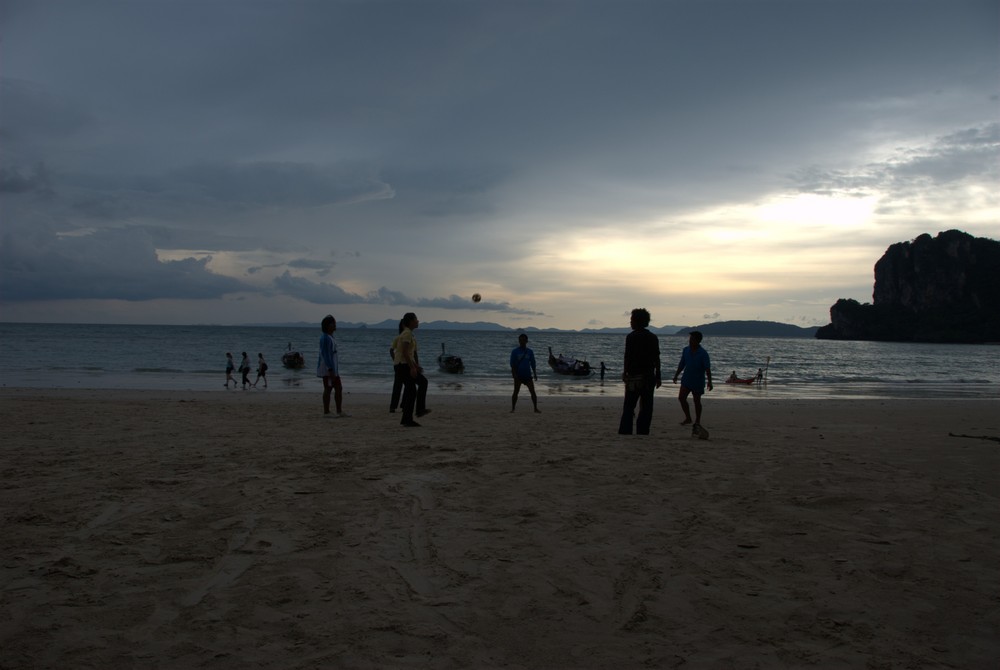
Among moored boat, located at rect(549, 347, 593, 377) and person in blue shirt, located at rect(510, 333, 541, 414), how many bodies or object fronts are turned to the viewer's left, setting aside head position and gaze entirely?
1

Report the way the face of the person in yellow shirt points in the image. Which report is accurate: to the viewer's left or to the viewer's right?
to the viewer's right

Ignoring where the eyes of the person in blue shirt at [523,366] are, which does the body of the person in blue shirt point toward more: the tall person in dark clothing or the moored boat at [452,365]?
the tall person in dark clothing

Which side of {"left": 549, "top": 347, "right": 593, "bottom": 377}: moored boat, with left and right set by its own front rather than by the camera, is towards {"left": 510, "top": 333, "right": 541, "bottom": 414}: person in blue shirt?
left

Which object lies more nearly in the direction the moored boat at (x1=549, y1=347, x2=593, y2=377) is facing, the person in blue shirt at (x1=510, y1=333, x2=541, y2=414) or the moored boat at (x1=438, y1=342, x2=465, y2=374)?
the moored boat

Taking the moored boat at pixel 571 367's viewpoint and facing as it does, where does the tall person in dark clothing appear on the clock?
The tall person in dark clothing is roughly at 9 o'clock from the moored boat.

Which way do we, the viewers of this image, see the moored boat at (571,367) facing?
facing to the left of the viewer

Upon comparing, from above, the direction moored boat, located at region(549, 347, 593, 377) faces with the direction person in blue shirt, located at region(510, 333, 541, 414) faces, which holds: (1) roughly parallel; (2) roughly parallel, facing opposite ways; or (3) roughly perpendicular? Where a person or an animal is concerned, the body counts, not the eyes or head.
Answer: roughly perpendicular

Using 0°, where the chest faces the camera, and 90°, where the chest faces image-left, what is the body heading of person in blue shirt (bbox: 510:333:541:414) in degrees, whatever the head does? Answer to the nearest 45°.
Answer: approximately 0°

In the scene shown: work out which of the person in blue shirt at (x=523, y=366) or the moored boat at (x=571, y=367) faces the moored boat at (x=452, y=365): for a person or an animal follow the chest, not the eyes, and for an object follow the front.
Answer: the moored boat at (x=571, y=367)

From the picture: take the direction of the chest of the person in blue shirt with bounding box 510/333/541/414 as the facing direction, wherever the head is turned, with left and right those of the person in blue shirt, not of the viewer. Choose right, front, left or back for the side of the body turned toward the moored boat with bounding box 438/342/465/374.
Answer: back

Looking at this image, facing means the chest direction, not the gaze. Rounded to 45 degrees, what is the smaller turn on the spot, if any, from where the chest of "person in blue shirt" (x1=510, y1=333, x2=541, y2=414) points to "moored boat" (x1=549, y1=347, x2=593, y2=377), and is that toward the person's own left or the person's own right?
approximately 180°
